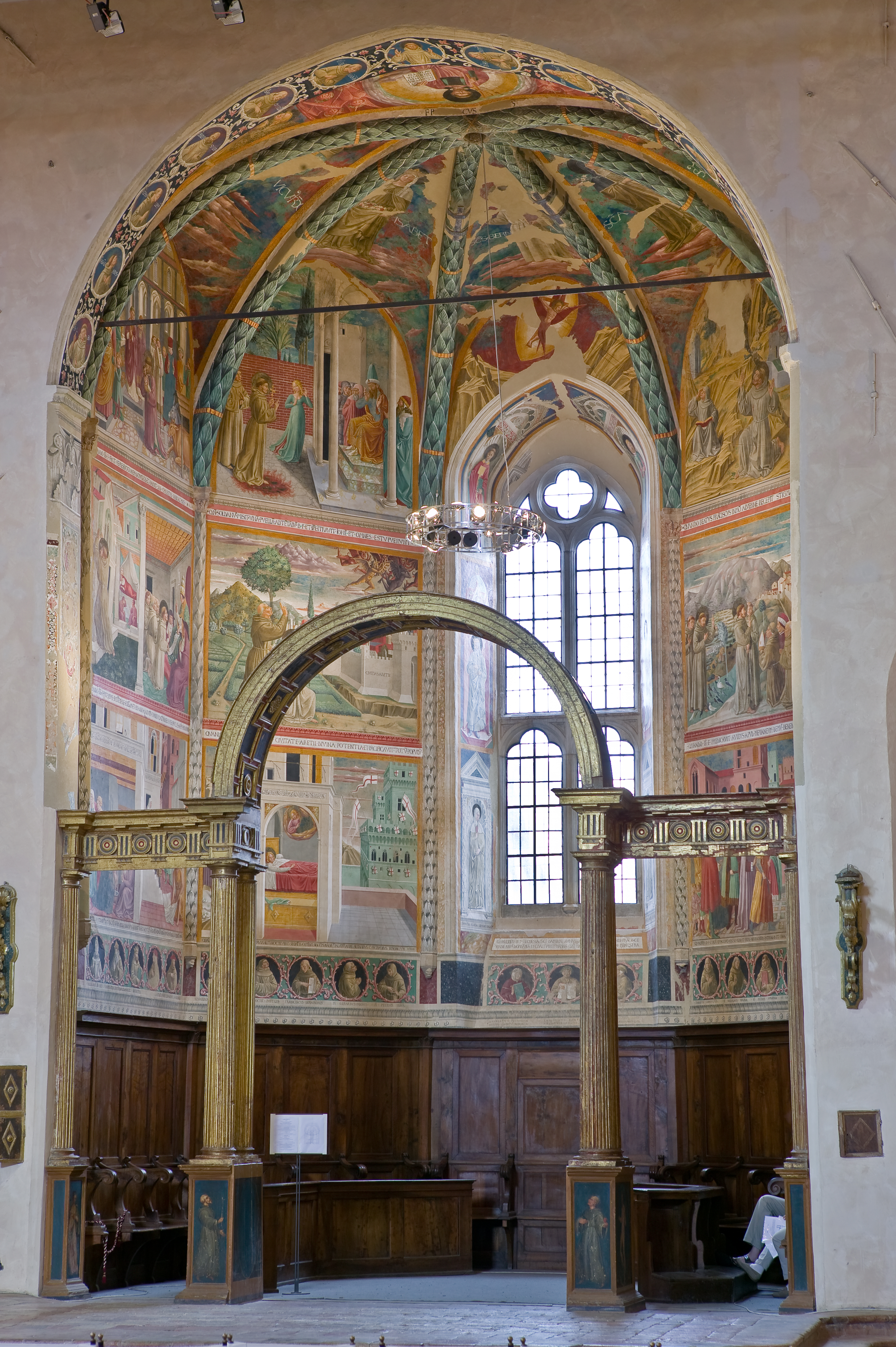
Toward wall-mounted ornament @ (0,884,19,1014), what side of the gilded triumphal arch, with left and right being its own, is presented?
right

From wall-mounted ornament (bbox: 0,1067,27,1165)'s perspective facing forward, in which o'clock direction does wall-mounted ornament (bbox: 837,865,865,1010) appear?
wall-mounted ornament (bbox: 837,865,865,1010) is roughly at 10 o'clock from wall-mounted ornament (bbox: 0,1067,27,1165).

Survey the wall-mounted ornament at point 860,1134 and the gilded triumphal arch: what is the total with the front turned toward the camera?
2

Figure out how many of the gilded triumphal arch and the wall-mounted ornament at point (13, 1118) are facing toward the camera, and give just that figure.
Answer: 2

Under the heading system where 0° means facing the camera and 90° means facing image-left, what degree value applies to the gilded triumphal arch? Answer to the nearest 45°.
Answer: approximately 0°

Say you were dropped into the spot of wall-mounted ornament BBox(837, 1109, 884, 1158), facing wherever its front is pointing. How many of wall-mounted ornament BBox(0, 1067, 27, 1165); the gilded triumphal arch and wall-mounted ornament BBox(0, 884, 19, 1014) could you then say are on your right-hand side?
3

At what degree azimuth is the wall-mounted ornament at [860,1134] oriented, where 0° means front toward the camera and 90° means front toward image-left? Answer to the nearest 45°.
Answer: approximately 0°
